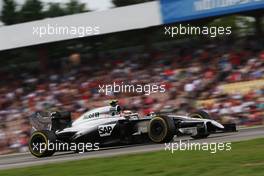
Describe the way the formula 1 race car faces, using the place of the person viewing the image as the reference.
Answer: facing the viewer and to the right of the viewer

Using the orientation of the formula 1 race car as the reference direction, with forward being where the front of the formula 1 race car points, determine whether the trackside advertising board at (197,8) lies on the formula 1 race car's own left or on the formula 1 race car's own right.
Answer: on the formula 1 race car's own left
